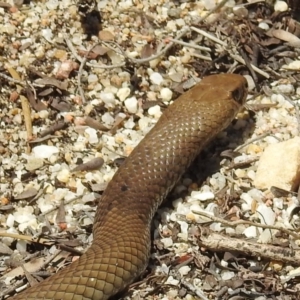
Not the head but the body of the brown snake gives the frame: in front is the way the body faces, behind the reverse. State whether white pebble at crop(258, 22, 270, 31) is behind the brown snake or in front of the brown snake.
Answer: in front

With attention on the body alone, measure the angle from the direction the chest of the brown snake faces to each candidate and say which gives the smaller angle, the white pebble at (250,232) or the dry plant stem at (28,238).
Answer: the white pebble

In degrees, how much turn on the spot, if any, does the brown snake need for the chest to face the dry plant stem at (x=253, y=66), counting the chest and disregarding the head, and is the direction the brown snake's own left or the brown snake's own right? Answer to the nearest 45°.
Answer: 0° — it already faces it

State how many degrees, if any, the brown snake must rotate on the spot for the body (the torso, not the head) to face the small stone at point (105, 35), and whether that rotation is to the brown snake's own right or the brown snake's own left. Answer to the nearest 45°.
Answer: approximately 45° to the brown snake's own left

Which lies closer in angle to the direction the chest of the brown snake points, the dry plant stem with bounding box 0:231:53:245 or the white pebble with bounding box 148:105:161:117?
the white pebble

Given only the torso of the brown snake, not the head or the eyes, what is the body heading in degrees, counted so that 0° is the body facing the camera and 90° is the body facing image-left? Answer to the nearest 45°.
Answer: approximately 225°
